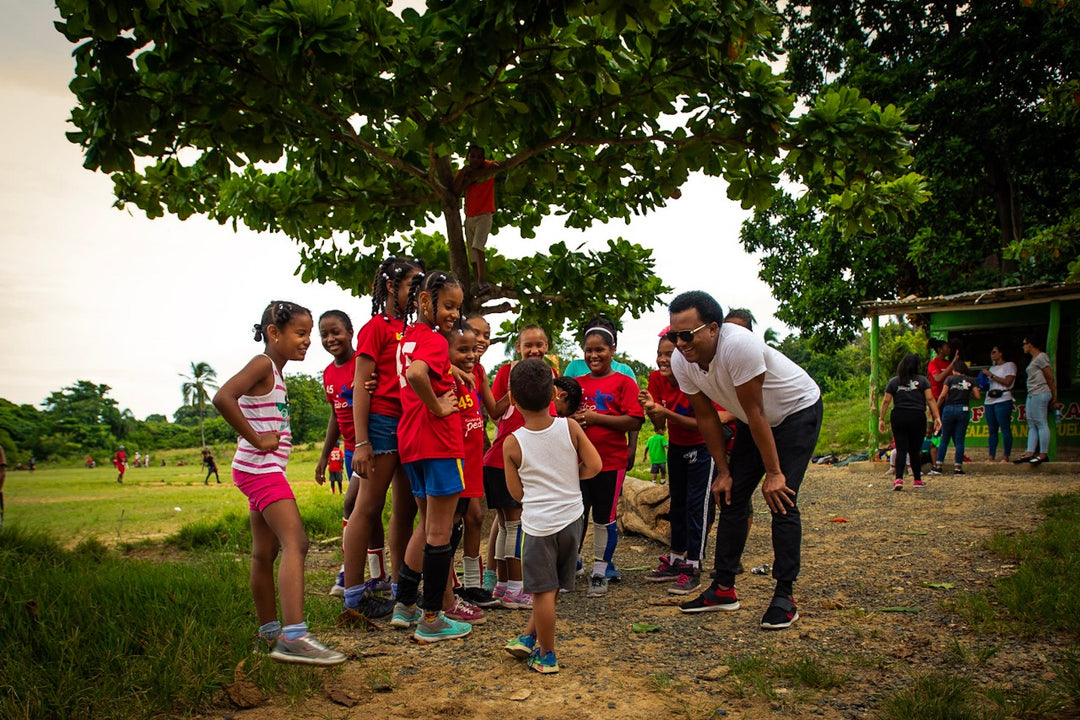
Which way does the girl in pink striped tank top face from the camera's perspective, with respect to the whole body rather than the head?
to the viewer's right

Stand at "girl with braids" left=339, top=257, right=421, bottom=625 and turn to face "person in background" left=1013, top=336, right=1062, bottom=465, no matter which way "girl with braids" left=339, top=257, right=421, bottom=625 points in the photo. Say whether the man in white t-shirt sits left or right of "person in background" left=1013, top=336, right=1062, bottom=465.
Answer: right

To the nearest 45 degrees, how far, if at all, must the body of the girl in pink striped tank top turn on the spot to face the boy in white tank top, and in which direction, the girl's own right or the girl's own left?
0° — they already face them

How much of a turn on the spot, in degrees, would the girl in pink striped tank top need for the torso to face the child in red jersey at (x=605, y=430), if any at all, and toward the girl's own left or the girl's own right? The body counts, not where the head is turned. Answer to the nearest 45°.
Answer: approximately 45° to the girl's own left
